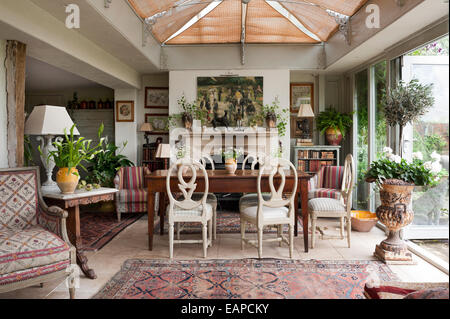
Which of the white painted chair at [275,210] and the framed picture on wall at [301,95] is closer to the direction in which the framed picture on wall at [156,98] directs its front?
the white painted chair

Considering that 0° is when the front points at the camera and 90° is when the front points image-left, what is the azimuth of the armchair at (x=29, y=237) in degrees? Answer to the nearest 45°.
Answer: approximately 315°

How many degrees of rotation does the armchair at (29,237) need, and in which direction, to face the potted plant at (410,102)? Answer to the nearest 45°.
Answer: approximately 45° to its left

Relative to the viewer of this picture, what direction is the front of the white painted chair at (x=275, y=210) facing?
facing away from the viewer and to the left of the viewer

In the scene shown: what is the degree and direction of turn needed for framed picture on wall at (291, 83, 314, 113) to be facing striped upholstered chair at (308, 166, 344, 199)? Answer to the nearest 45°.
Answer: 0° — it already faces it

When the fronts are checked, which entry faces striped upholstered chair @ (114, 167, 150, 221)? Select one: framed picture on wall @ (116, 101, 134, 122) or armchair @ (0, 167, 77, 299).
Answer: the framed picture on wall

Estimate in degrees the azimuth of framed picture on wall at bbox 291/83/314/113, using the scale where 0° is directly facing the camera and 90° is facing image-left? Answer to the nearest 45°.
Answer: approximately 0°

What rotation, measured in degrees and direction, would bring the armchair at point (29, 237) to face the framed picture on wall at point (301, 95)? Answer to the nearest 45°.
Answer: approximately 90° to its left
